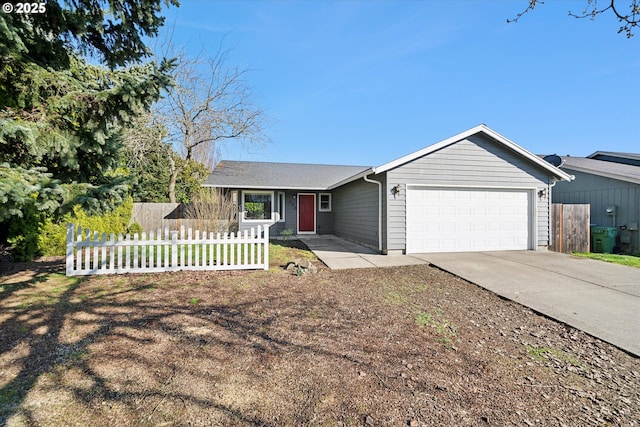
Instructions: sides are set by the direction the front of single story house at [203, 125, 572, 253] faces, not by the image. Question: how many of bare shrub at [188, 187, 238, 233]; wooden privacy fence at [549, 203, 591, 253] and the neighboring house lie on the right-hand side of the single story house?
1

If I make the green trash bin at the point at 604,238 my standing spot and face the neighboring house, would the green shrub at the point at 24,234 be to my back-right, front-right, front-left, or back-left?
back-left

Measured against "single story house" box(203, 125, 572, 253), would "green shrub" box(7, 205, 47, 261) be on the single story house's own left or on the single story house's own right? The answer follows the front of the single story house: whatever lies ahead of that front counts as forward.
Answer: on the single story house's own right

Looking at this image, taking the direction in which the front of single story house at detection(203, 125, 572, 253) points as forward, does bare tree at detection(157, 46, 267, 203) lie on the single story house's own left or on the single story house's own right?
on the single story house's own right

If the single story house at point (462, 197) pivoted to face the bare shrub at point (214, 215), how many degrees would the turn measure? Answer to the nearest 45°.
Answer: approximately 90° to its right

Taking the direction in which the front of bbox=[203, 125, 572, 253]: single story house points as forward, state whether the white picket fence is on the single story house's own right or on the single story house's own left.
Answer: on the single story house's own right

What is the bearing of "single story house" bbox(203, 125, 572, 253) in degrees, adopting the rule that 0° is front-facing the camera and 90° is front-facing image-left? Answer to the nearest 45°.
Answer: approximately 0°

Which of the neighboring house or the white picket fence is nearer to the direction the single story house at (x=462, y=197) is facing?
the white picket fence

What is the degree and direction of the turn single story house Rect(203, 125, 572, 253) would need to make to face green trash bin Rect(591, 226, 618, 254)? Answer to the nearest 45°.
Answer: approximately 90° to its left

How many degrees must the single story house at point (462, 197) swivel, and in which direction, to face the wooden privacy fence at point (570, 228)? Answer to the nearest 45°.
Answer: approximately 90° to its left
